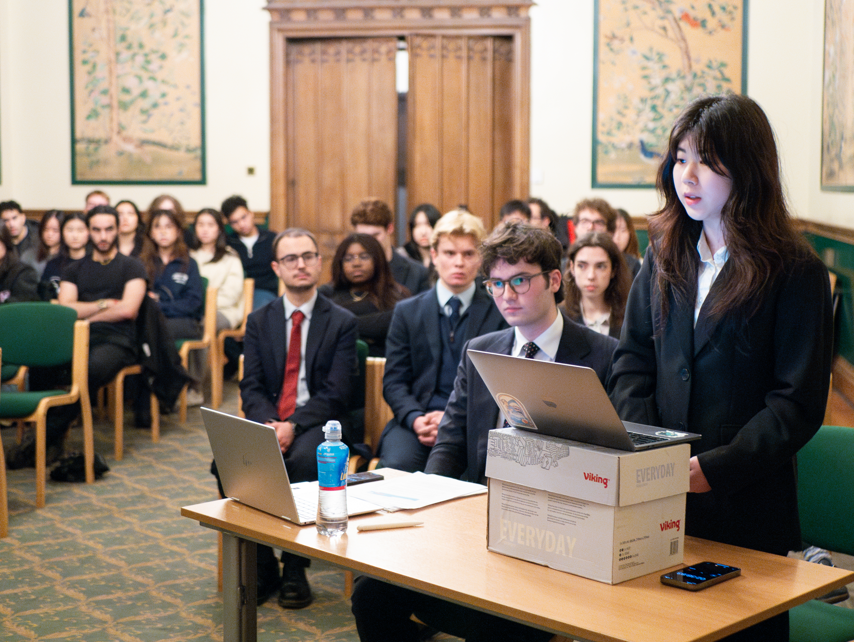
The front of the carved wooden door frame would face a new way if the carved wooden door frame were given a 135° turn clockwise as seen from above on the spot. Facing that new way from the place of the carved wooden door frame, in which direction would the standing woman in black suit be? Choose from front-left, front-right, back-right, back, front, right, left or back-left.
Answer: back-left

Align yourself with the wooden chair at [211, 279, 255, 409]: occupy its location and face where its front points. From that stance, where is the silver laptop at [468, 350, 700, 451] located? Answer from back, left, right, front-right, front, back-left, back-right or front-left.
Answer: front-left

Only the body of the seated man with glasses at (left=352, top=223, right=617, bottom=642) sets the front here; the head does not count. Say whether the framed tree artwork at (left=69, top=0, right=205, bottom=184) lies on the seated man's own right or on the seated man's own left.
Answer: on the seated man's own right

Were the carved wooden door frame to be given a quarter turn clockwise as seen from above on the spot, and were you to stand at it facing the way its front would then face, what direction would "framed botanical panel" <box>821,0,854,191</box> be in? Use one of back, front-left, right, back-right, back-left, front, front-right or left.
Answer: back-left

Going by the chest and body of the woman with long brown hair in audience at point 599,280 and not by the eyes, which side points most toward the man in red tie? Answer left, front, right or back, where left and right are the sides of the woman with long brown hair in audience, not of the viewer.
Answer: right

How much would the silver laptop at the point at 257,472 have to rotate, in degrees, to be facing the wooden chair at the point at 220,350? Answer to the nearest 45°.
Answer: approximately 45° to its left

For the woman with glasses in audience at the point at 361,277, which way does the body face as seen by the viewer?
toward the camera

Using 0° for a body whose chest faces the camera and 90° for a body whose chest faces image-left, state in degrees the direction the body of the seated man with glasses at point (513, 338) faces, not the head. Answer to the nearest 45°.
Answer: approximately 45°

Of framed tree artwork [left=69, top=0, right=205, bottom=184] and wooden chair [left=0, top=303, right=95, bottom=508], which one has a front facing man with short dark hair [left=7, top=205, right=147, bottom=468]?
the framed tree artwork

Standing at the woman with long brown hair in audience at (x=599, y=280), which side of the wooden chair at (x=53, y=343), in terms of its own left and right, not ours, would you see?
left

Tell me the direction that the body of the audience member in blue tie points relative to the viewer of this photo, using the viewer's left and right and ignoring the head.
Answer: facing the viewer

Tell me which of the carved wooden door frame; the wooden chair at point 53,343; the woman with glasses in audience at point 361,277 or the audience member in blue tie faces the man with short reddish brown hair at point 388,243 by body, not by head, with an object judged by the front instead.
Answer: the carved wooden door frame
